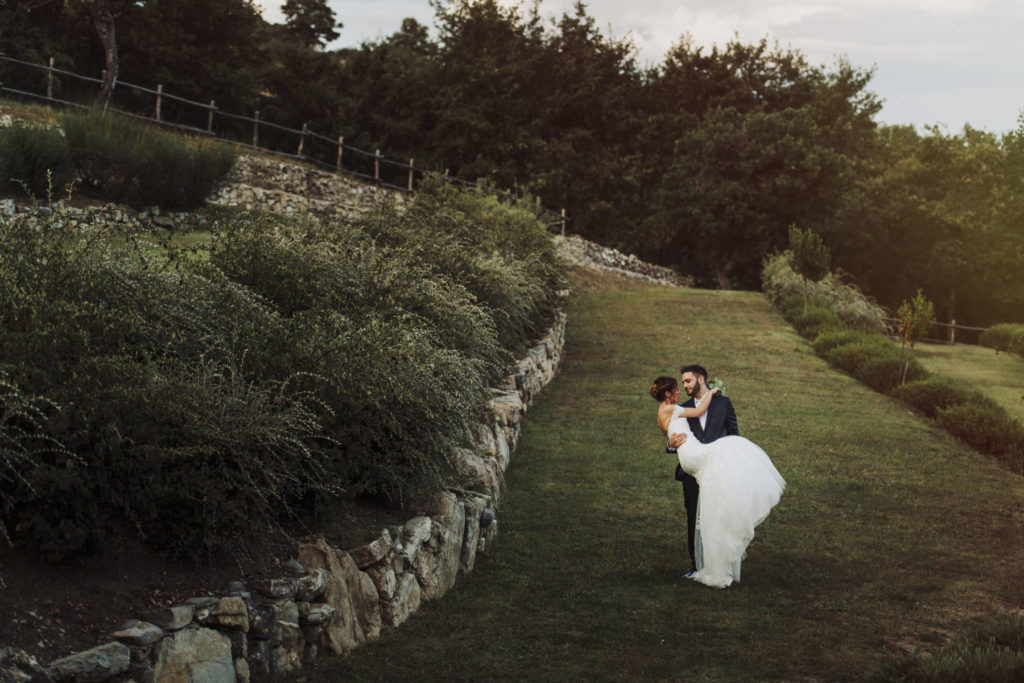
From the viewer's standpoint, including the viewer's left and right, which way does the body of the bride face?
facing to the right of the viewer

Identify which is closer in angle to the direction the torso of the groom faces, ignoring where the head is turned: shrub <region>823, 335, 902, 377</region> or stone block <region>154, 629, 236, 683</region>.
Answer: the stone block

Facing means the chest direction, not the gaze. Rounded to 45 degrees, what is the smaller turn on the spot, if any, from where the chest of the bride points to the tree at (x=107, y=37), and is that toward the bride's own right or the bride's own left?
approximately 135° to the bride's own left

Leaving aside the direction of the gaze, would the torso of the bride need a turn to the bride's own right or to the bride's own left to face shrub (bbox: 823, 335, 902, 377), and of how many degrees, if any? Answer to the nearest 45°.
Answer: approximately 90° to the bride's own left

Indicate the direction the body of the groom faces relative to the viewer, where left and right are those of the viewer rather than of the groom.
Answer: facing the viewer and to the left of the viewer

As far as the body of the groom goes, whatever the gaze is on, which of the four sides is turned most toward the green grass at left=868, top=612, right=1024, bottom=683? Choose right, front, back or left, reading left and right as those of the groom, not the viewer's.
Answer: left

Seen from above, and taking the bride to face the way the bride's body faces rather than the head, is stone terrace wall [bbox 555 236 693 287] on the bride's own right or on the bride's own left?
on the bride's own left

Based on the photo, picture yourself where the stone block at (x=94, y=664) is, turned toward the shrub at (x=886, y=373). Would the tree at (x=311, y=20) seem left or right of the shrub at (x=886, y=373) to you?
left
